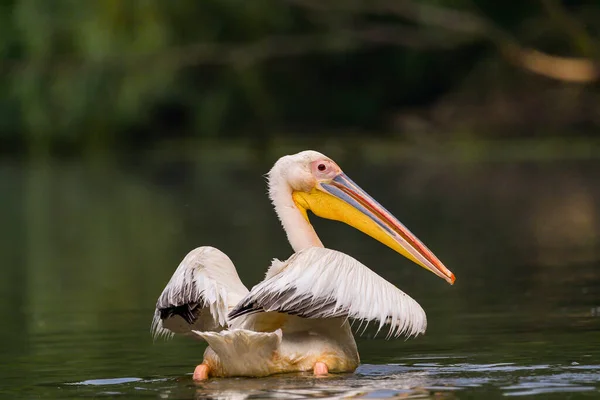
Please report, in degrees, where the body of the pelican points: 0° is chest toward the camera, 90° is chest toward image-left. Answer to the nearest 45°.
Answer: approximately 225°
